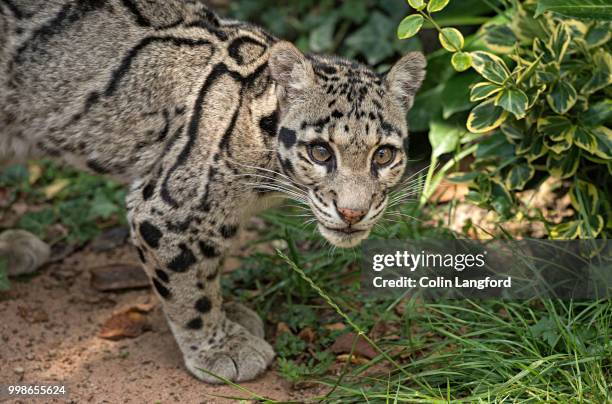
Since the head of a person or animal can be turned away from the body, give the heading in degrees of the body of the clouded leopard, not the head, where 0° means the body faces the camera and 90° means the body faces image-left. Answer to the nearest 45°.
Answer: approximately 270°
